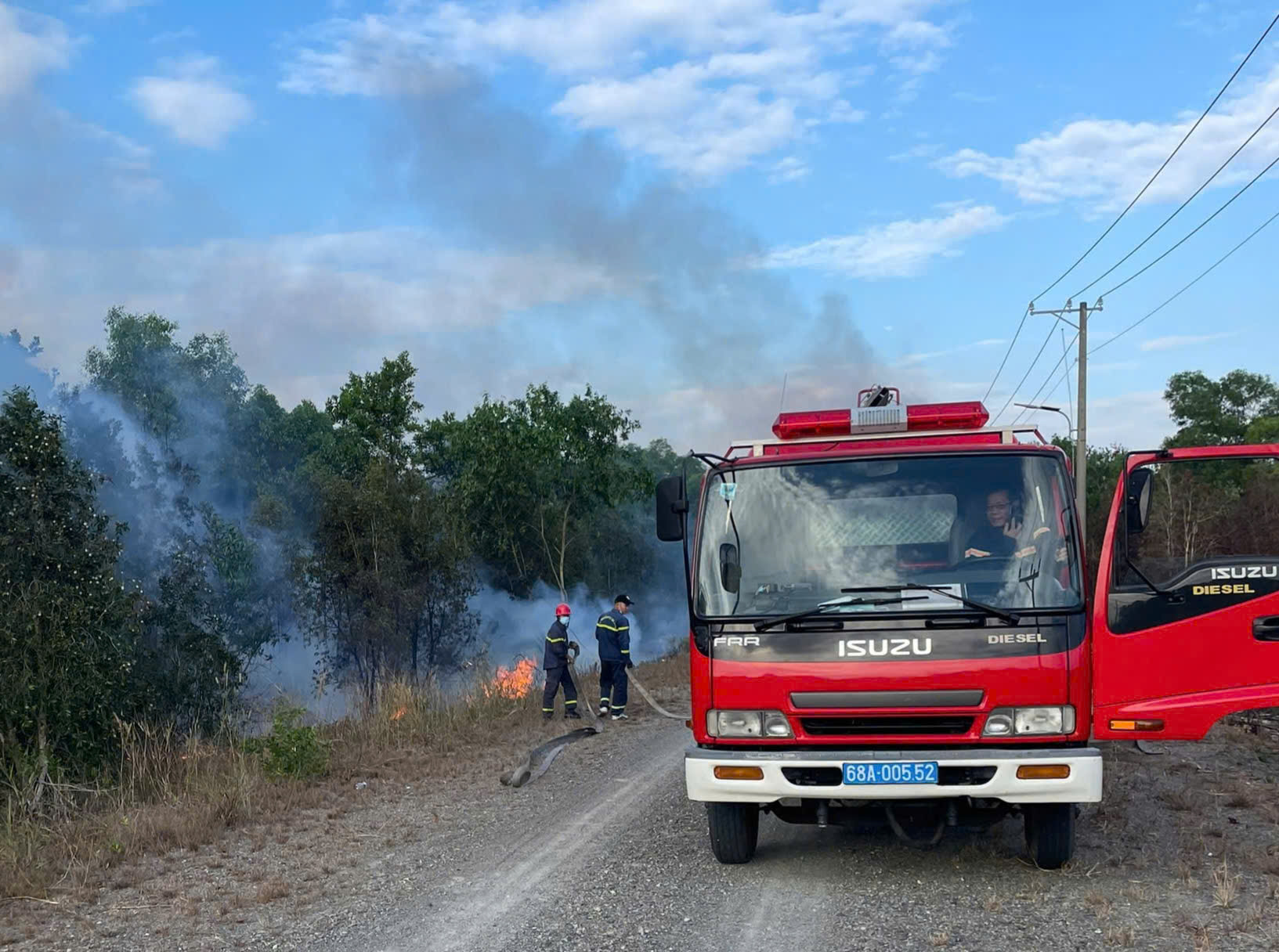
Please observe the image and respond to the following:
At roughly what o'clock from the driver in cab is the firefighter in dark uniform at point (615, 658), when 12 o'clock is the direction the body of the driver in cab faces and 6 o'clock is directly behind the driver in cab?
The firefighter in dark uniform is roughly at 5 o'clock from the driver in cab.

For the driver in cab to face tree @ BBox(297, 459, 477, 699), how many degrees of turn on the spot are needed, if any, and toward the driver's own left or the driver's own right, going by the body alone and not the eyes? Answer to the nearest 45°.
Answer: approximately 135° to the driver's own right

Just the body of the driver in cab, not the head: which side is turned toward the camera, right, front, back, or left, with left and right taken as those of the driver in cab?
front

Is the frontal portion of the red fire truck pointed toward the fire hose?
no

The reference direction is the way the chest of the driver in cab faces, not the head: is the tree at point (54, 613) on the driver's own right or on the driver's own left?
on the driver's own right

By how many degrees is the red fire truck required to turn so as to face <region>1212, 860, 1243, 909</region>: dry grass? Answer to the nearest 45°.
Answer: approximately 90° to its left

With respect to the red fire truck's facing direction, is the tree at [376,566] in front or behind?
behind

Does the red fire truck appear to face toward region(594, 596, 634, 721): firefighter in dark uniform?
no

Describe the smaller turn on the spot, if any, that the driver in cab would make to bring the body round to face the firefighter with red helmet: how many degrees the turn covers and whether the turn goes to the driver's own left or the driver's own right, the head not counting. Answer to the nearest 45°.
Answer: approximately 135° to the driver's own right

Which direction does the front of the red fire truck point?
toward the camera

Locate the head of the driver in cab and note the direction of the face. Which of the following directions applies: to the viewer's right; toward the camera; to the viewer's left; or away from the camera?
toward the camera
